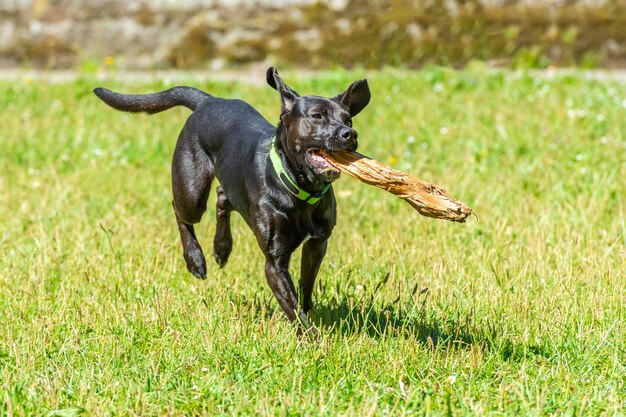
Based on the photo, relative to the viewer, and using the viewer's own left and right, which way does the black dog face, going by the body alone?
facing the viewer and to the right of the viewer
